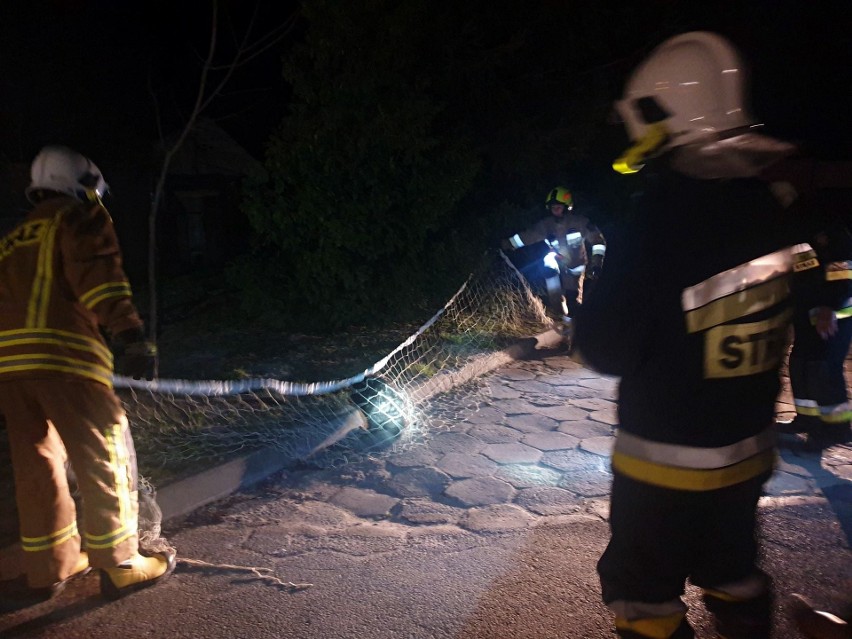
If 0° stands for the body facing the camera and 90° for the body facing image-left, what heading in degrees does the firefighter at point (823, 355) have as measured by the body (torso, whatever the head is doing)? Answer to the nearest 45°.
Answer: approximately 90°

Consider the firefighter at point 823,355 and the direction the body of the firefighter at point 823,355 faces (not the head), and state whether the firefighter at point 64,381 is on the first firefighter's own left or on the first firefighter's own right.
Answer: on the first firefighter's own left

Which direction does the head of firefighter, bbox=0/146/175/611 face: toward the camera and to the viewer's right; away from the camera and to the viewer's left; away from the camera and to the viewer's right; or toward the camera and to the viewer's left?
away from the camera and to the viewer's right

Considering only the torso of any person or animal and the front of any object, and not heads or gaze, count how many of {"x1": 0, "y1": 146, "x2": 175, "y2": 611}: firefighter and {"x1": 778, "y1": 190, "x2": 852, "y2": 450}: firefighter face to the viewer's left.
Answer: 1

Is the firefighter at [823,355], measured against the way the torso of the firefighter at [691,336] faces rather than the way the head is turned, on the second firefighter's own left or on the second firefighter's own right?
on the second firefighter's own right

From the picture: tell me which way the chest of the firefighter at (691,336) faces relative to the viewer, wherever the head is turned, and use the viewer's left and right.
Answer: facing away from the viewer and to the left of the viewer

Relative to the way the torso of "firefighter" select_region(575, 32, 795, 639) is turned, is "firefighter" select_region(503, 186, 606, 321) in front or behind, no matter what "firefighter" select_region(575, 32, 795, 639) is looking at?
in front

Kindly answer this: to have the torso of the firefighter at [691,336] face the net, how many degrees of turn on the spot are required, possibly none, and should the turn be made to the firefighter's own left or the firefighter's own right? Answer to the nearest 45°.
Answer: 0° — they already face it

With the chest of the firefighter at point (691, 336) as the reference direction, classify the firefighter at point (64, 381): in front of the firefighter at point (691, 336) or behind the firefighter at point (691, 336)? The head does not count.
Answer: in front

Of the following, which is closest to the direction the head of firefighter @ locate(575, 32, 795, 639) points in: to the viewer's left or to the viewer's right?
to the viewer's left

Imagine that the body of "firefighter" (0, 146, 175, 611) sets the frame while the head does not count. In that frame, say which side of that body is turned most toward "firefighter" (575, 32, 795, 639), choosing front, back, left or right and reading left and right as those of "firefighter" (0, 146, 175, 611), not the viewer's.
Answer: right

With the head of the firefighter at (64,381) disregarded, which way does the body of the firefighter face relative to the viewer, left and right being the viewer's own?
facing away from the viewer and to the right of the viewer

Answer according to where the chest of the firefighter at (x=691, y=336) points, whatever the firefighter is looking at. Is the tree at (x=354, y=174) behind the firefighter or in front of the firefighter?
in front

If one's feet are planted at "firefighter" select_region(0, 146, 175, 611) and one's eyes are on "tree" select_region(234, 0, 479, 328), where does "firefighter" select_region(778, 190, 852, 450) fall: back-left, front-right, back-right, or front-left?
front-right
